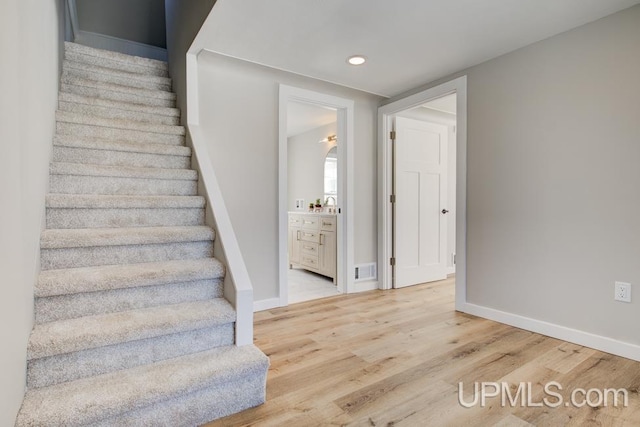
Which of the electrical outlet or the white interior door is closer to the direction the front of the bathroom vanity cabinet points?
the electrical outlet

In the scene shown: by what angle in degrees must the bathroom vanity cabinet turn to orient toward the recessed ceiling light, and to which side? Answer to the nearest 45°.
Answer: approximately 45° to its left

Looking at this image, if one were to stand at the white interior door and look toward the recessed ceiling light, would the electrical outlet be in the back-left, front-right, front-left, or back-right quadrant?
front-left

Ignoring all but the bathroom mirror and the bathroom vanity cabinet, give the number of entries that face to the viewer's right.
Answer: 0

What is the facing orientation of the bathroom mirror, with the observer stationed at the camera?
facing the viewer and to the left of the viewer

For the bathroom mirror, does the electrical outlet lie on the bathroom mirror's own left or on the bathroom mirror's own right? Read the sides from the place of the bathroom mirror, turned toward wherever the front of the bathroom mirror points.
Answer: on the bathroom mirror's own left

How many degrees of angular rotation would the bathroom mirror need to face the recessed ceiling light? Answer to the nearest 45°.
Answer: approximately 45° to its left

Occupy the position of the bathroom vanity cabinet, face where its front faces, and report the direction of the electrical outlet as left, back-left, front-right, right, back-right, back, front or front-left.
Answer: left

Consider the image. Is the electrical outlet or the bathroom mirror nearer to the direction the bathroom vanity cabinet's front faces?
the electrical outlet

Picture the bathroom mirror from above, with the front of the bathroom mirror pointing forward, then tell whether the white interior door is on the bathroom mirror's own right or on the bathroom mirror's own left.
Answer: on the bathroom mirror's own left

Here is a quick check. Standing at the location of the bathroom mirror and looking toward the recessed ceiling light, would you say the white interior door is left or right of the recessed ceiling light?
left

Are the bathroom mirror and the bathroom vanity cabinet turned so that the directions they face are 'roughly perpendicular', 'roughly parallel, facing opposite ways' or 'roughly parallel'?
roughly parallel

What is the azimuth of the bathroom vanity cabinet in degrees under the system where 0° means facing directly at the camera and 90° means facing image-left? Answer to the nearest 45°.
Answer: approximately 45°
